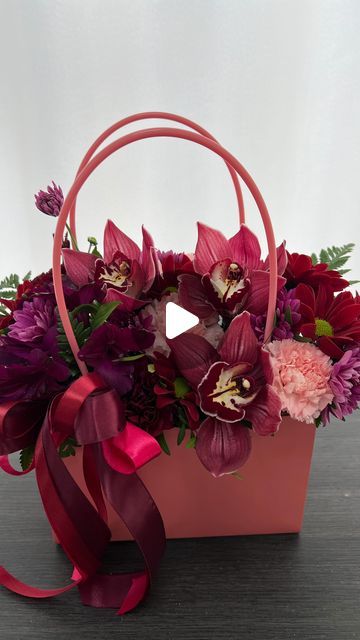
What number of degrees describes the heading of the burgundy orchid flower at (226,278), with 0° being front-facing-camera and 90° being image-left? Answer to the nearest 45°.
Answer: approximately 0°
